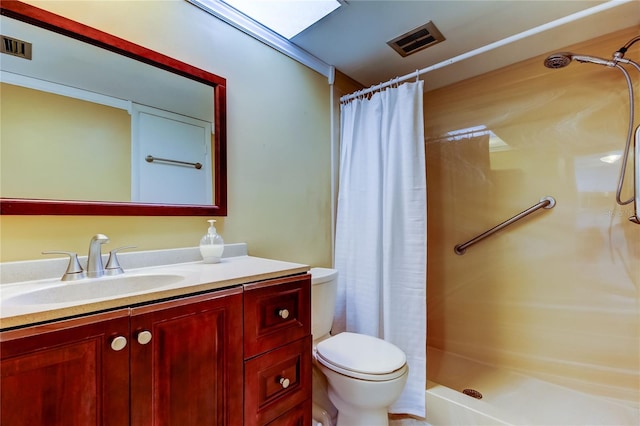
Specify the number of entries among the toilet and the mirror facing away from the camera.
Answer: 0

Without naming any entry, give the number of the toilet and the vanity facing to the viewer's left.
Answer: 0

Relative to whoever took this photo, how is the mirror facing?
facing the viewer and to the right of the viewer

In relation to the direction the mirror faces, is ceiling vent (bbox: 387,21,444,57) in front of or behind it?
in front

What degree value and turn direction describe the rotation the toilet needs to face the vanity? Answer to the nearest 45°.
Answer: approximately 90° to its right

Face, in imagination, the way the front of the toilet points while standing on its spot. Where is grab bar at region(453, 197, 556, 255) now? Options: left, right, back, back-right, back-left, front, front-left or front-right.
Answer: left

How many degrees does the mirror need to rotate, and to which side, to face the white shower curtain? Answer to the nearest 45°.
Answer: approximately 45° to its left

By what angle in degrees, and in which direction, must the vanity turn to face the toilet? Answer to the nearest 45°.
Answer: approximately 45° to its left
